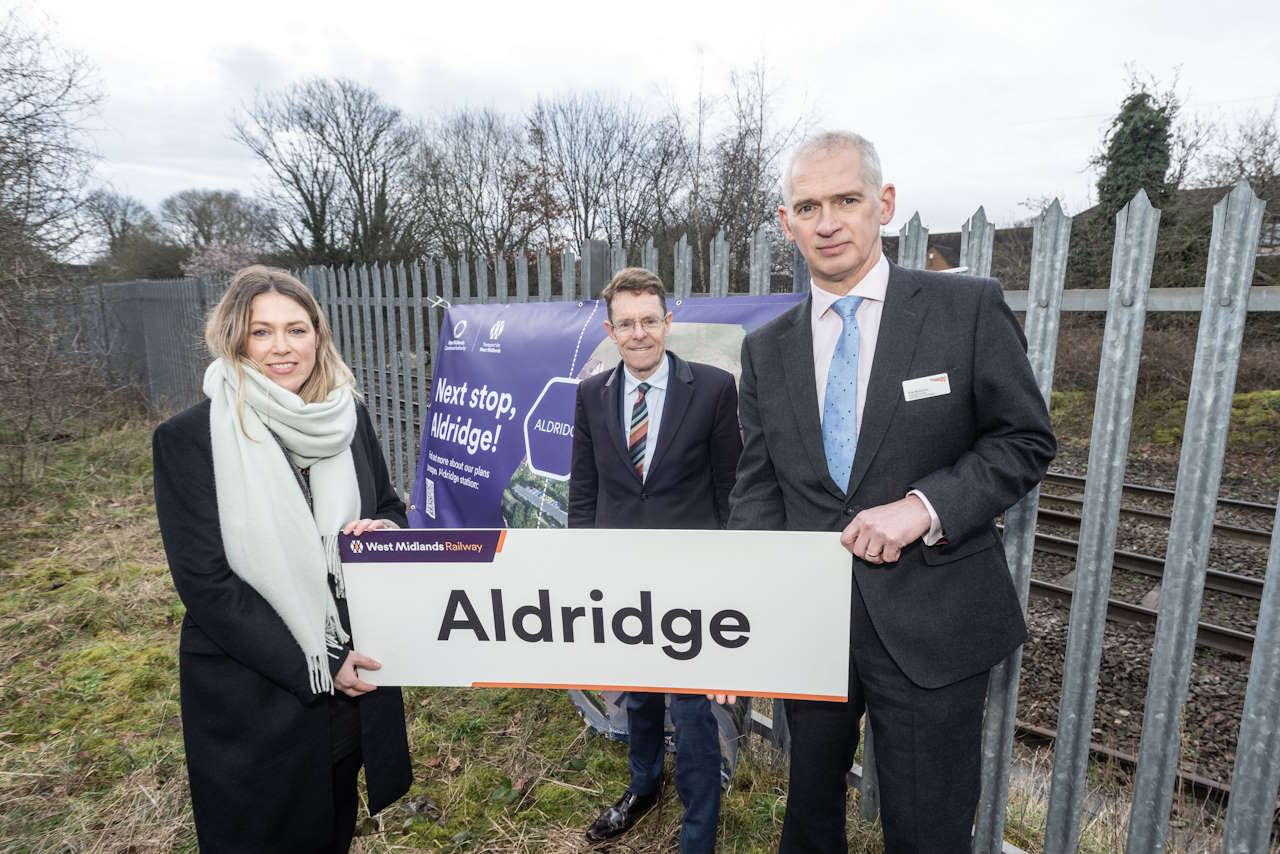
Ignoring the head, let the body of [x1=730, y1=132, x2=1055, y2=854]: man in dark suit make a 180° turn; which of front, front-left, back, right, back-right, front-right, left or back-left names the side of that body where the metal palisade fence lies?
front

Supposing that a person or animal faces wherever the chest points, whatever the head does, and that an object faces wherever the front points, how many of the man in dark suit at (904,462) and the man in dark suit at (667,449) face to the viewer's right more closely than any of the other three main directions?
0

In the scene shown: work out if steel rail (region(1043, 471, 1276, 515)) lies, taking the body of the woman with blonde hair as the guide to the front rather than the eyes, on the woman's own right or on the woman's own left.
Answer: on the woman's own left

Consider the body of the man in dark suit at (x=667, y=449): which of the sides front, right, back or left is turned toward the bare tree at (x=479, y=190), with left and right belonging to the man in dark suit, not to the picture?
back

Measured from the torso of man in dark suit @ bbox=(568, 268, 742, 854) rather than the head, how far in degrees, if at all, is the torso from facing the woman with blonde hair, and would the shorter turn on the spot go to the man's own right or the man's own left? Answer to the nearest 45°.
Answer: approximately 45° to the man's own right

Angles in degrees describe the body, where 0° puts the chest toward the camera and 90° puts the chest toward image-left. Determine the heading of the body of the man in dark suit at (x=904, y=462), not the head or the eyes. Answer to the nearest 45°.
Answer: approximately 45°

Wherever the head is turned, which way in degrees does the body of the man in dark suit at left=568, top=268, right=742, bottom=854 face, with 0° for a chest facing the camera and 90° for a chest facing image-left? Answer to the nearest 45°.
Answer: approximately 0°

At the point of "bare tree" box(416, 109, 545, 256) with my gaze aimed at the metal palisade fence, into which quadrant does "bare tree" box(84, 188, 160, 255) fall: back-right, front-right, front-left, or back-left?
back-right

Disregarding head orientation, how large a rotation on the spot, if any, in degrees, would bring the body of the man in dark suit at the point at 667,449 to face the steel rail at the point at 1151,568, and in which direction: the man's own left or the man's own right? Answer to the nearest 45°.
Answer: approximately 135° to the man's own left

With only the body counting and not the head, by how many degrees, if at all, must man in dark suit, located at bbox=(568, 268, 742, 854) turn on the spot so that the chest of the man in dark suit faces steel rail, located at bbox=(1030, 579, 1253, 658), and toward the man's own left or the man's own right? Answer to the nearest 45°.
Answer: approximately 135° to the man's own left

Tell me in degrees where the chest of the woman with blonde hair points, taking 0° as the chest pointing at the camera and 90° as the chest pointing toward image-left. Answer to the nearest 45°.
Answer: approximately 315°
